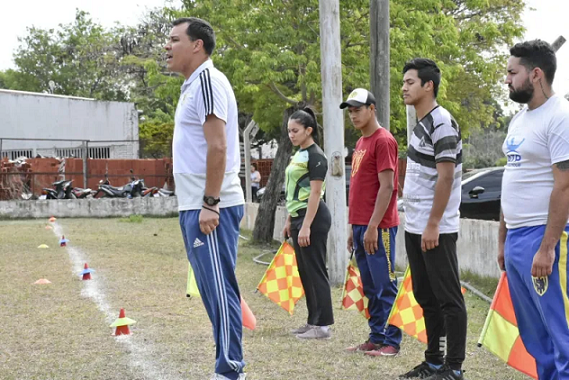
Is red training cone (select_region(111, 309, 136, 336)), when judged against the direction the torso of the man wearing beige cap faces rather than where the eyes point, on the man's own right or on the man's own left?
on the man's own right

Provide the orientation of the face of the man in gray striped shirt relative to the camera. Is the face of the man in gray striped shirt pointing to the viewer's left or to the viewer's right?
to the viewer's left

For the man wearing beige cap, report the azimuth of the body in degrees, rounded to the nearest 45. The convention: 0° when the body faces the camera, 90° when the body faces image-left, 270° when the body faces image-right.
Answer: approximately 45°

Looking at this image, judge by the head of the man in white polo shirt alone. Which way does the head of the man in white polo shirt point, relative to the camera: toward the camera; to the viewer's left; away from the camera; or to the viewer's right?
to the viewer's left

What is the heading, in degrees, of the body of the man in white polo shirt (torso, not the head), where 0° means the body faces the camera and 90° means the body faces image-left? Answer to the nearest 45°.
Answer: approximately 90°

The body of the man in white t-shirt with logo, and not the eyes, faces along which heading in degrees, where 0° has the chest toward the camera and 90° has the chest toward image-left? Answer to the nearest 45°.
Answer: approximately 45°

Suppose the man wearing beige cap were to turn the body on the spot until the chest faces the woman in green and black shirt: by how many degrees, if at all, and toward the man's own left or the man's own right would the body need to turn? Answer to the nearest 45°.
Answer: approximately 90° to the man's own right

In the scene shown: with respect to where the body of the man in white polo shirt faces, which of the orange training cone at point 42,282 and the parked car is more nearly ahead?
the orange training cone

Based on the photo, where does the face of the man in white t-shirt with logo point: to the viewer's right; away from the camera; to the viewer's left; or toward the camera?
to the viewer's left

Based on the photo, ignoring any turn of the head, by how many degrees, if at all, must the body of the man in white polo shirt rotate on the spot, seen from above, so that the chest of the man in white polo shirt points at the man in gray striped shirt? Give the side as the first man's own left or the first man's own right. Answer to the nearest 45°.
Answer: approximately 180°
